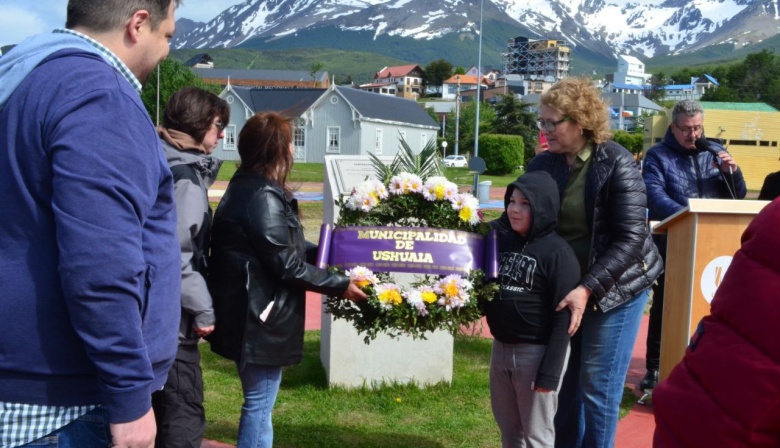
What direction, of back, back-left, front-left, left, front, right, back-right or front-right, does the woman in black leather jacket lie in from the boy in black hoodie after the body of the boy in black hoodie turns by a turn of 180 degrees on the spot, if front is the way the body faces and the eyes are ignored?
back-left

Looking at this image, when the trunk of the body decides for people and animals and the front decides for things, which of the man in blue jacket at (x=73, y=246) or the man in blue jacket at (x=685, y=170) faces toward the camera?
the man in blue jacket at (x=685, y=170)

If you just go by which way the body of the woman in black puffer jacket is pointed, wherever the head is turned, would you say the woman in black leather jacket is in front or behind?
in front

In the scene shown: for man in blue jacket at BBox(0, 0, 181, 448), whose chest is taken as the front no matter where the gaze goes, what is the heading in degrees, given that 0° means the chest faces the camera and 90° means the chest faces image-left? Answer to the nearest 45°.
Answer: approximately 225°

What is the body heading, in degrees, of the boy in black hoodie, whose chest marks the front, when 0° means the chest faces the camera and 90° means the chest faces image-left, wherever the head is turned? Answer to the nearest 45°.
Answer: approximately 45°

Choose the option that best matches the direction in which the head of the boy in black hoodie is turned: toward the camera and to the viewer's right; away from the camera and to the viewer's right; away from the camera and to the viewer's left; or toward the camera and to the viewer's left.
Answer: toward the camera and to the viewer's left

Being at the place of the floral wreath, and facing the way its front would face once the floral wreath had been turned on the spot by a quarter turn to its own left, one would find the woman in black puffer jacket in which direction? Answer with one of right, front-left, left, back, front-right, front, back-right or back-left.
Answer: front

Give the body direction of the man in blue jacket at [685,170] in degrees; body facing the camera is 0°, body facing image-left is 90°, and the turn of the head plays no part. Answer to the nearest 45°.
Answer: approximately 0°

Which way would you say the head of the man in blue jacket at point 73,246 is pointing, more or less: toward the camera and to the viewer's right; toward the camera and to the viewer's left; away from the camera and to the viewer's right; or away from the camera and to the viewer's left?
away from the camera and to the viewer's right

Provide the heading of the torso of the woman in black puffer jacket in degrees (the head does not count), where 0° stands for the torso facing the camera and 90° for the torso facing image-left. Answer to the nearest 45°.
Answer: approximately 45°

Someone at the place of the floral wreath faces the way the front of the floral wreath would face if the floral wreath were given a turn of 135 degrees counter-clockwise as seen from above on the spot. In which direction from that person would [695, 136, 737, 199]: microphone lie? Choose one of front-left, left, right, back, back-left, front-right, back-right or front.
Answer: front

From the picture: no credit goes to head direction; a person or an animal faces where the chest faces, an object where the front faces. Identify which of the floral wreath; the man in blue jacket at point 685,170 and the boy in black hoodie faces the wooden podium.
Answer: the man in blue jacket

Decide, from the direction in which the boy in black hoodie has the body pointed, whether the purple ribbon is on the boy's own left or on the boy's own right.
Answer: on the boy's own right

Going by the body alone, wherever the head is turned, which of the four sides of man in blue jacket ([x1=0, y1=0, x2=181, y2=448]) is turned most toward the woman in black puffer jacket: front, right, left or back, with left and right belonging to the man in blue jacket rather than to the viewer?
front

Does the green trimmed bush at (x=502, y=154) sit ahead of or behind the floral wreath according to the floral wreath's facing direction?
behind

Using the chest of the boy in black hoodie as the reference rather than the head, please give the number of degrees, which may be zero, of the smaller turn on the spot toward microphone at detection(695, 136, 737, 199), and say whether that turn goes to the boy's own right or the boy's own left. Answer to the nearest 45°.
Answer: approximately 180°

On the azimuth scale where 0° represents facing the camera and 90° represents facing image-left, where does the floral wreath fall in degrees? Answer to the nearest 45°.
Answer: approximately 0°

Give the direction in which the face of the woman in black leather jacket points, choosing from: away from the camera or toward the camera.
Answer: away from the camera

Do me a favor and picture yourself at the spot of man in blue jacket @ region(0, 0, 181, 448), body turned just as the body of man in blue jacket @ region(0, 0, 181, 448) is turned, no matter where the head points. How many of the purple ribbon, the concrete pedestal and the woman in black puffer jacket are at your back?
0
